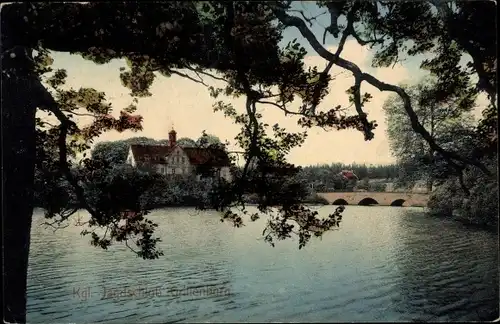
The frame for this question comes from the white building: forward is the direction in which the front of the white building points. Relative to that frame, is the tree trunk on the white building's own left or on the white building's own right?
on the white building's own right

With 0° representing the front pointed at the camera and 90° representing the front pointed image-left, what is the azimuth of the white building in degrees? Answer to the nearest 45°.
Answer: approximately 0°

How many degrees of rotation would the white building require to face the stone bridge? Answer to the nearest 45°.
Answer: approximately 90° to its left
